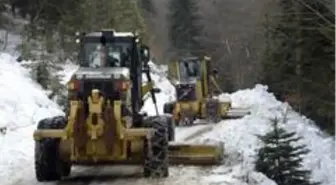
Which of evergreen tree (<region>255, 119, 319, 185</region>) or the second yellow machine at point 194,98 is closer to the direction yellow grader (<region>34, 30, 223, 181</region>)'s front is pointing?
the second yellow machine

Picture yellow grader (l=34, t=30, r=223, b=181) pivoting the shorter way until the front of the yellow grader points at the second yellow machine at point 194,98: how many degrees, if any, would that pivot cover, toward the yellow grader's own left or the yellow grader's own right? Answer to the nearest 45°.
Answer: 0° — it already faces it

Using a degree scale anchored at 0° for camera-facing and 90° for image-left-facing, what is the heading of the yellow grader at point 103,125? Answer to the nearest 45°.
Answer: approximately 180°

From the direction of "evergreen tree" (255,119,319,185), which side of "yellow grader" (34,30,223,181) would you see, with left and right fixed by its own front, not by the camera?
right
